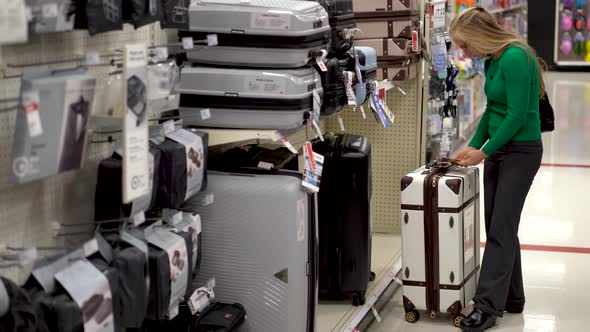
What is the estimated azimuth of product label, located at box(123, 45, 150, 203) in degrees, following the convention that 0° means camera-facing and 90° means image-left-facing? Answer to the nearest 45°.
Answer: approximately 315°

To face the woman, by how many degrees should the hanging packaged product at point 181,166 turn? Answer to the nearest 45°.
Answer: approximately 90° to its left

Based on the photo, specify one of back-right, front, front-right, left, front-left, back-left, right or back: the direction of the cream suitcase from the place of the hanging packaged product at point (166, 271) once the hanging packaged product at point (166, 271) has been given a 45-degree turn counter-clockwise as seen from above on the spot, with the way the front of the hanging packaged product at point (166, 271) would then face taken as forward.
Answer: front-left

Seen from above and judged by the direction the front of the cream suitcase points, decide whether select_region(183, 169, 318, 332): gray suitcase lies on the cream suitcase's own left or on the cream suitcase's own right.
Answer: on the cream suitcase's own right

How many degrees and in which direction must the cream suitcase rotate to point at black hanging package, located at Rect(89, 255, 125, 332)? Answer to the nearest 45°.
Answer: approximately 90° to its right

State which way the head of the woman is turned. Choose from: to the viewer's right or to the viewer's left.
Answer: to the viewer's left
